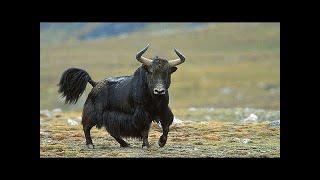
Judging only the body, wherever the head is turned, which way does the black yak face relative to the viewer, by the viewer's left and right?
facing the viewer and to the right of the viewer
